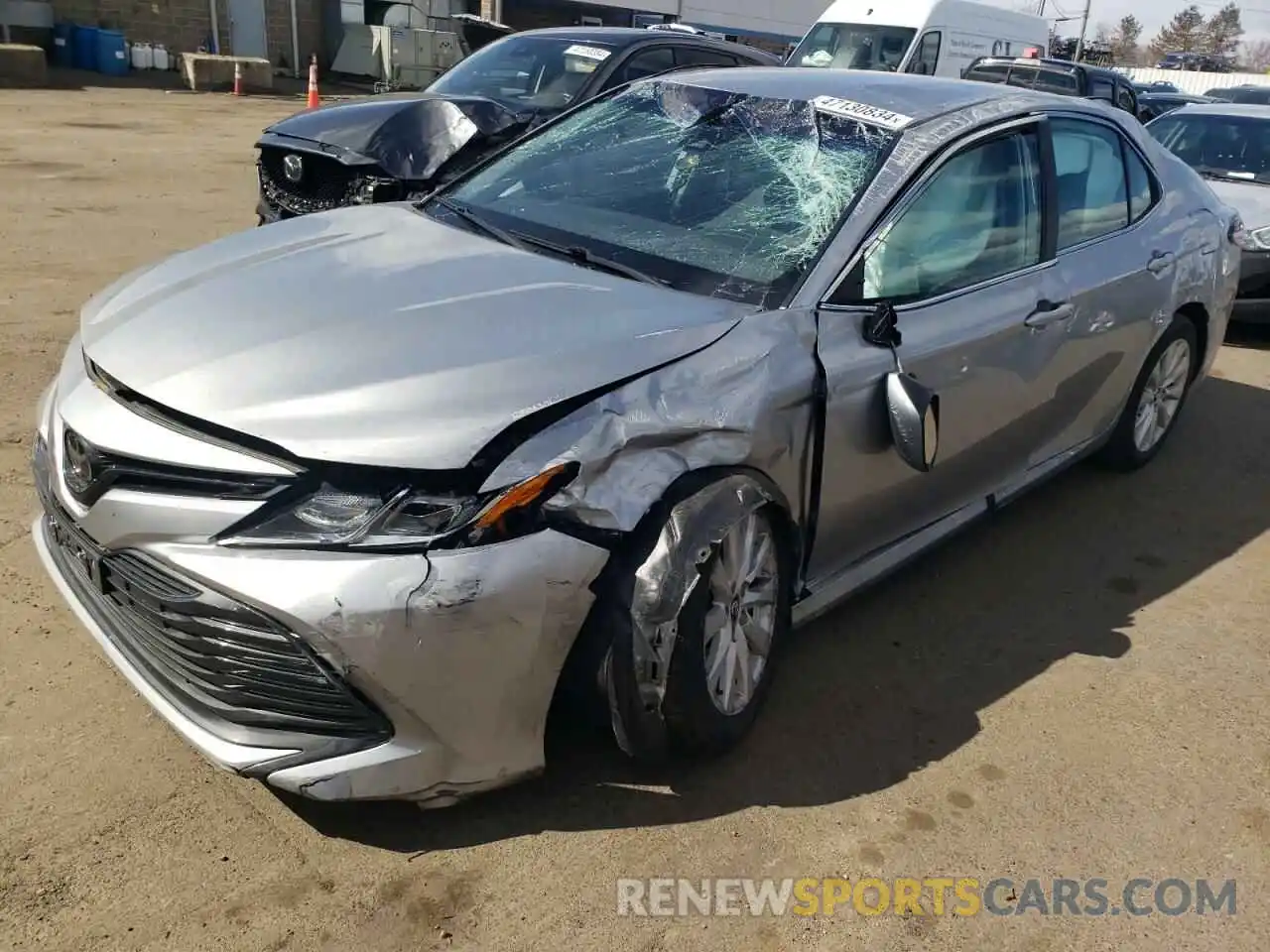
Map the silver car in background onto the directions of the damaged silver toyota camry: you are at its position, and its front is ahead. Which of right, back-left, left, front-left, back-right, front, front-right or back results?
back

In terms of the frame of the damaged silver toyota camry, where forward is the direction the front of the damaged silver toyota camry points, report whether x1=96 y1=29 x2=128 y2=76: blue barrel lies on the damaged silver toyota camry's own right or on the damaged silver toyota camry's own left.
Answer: on the damaged silver toyota camry's own right

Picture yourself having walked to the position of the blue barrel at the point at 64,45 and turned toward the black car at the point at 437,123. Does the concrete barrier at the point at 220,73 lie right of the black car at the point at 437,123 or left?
left

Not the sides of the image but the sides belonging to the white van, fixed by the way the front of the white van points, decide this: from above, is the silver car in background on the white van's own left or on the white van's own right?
on the white van's own left

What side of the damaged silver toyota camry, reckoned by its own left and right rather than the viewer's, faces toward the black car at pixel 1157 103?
back

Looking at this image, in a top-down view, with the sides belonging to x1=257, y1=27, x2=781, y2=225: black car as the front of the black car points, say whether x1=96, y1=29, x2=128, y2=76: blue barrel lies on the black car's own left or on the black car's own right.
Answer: on the black car's own right

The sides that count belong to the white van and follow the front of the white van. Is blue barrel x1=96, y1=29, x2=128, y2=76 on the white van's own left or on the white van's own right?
on the white van's own right

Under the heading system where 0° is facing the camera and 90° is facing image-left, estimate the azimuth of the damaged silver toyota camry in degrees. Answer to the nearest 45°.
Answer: approximately 45°

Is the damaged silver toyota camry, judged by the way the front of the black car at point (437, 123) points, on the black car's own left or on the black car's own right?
on the black car's own left

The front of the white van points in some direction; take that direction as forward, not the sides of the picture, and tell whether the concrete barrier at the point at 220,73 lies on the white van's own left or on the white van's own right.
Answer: on the white van's own right
